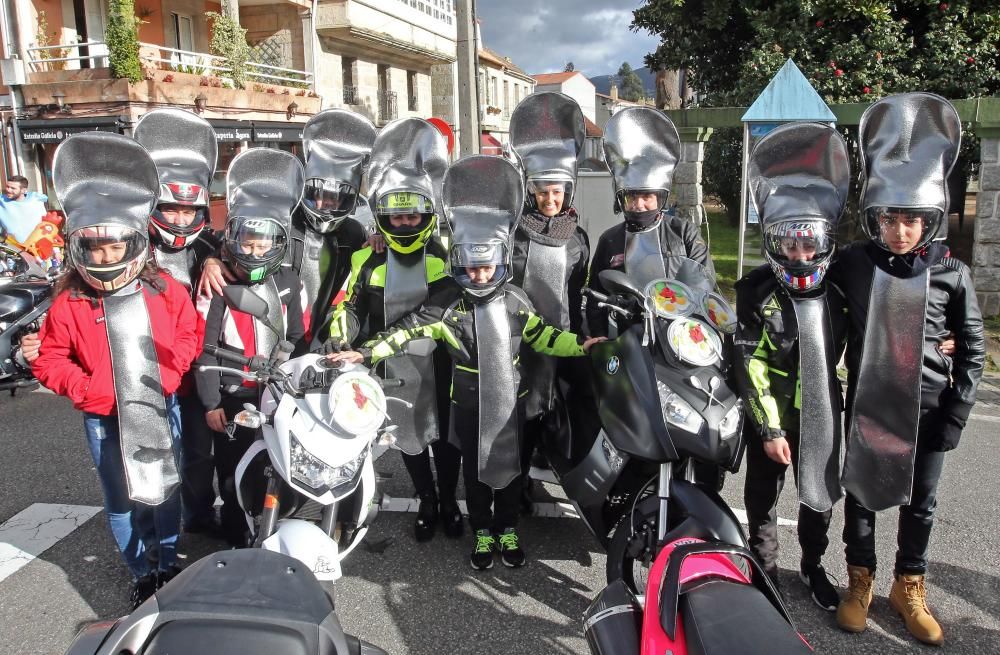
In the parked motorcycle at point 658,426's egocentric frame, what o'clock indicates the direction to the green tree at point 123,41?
The green tree is roughly at 6 o'clock from the parked motorcycle.

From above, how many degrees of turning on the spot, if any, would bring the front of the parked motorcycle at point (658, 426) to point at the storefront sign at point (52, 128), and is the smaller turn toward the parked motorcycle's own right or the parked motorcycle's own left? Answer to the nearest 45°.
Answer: approximately 180°

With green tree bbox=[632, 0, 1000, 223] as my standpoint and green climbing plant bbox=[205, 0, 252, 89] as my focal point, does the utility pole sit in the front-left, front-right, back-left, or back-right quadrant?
front-left

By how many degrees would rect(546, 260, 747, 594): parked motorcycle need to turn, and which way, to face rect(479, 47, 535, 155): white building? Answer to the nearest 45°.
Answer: approximately 135° to its left

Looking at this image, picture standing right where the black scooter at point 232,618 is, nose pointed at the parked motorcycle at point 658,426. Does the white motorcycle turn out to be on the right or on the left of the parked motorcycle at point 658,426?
left

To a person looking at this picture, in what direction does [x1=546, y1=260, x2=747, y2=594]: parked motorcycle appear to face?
facing the viewer and to the right of the viewer

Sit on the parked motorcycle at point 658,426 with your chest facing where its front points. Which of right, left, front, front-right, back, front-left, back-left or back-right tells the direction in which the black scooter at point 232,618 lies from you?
right

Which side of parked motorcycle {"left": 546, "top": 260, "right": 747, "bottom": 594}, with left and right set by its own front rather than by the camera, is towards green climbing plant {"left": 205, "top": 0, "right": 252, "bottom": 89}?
back

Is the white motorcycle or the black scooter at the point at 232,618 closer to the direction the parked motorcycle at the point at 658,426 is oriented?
the black scooter

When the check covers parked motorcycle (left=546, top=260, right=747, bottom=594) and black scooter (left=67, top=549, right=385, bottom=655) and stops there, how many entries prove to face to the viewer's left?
0
